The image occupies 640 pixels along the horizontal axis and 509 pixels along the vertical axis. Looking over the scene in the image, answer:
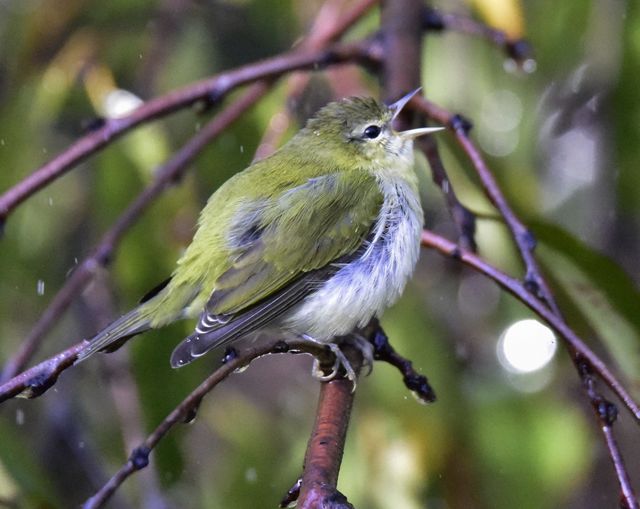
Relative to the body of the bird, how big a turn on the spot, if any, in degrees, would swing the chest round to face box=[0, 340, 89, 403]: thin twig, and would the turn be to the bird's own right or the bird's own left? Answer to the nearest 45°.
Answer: approximately 135° to the bird's own right

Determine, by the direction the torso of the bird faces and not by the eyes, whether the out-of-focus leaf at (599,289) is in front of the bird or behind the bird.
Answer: in front

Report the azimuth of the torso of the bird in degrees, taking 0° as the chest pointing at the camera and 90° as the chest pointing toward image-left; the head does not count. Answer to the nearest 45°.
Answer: approximately 270°
